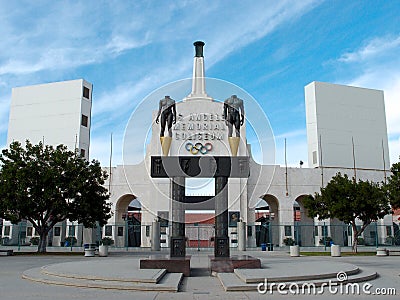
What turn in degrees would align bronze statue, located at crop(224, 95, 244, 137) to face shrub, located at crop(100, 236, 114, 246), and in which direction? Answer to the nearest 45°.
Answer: approximately 135° to its right

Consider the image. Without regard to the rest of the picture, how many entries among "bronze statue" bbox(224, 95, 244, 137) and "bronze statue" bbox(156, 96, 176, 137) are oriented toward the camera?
2

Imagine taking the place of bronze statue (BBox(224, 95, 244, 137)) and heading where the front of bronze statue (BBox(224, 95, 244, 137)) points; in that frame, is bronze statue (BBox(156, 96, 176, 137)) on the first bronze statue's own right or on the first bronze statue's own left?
on the first bronze statue's own right

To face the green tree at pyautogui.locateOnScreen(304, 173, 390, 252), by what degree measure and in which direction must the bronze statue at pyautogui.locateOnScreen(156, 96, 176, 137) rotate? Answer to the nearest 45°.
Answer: approximately 135° to its left

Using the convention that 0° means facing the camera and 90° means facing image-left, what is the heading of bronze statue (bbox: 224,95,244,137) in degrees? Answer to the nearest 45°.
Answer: approximately 0°

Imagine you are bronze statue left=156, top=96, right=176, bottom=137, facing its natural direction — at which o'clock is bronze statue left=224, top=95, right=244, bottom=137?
bronze statue left=224, top=95, right=244, bottom=137 is roughly at 9 o'clock from bronze statue left=156, top=96, right=176, bottom=137.

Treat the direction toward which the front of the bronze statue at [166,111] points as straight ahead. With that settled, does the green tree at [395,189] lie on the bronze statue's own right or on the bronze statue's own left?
on the bronze statue's own left
